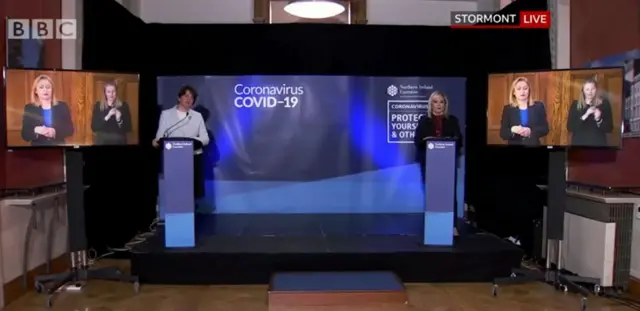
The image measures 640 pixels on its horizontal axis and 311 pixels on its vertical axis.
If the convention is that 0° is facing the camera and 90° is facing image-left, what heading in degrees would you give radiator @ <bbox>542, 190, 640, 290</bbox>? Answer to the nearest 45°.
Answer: approximately 45°

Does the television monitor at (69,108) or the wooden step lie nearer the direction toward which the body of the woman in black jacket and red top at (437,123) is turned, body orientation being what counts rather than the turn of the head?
the wooden step

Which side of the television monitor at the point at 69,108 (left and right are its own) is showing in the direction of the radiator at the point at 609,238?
left

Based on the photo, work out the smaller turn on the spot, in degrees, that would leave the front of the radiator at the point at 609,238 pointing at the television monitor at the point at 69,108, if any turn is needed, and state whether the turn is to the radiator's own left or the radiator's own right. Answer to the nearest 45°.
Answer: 0° — it already faces it

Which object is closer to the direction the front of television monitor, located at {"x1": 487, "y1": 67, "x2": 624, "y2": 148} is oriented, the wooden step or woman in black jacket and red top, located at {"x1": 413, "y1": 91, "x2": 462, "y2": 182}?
the wooden step

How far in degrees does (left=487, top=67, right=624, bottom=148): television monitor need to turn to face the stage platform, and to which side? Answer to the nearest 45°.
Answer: approximately 90° to its right

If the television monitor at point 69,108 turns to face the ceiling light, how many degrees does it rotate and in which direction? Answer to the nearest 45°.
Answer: approximately 90° to its left

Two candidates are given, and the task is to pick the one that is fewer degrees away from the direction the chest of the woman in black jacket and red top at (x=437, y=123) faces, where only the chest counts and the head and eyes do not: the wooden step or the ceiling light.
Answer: the wooden step
